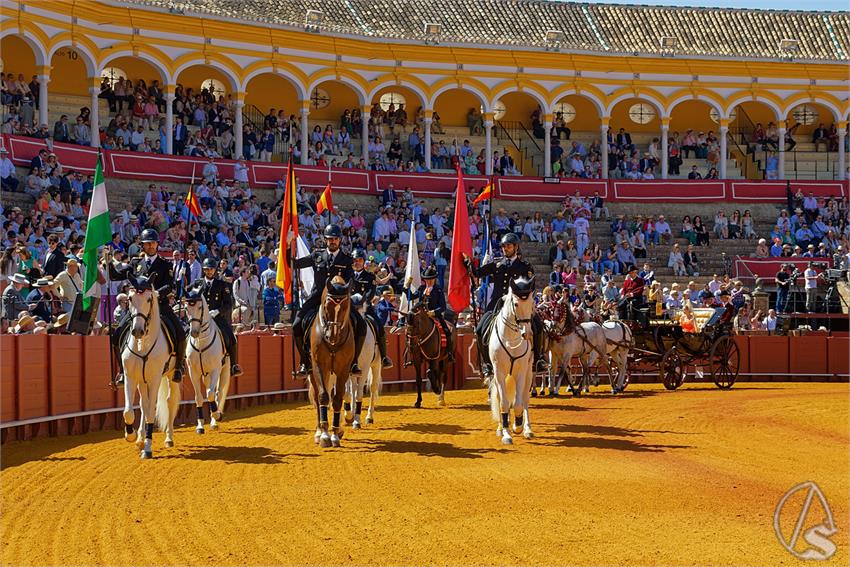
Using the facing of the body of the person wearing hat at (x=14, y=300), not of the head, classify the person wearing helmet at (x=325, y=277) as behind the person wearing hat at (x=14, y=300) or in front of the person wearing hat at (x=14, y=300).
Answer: in front

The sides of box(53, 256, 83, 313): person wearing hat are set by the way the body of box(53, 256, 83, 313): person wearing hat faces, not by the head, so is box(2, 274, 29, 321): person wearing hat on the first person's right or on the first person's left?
on the first person's right

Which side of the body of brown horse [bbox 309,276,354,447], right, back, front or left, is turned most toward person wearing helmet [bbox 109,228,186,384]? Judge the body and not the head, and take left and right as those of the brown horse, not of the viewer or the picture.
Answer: right

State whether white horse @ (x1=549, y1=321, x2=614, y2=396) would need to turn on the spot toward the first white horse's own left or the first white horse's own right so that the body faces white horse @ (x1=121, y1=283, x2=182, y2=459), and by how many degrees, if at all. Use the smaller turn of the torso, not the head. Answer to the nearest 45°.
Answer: approximately 45° to the first white horse's own left

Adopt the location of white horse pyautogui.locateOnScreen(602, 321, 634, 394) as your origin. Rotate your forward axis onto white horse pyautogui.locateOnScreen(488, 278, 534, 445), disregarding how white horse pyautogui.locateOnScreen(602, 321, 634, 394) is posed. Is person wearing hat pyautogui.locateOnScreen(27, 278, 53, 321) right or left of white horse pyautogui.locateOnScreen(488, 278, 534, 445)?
right

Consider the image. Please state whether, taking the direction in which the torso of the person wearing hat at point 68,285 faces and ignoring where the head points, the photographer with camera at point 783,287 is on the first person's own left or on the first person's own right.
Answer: on the first person's own left

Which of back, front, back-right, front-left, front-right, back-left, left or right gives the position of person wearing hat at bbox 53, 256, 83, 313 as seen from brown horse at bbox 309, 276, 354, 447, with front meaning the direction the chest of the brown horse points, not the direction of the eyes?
back-right

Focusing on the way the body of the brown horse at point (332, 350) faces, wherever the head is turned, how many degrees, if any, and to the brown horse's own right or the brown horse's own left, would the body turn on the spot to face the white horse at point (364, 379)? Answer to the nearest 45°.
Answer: approximately 180°

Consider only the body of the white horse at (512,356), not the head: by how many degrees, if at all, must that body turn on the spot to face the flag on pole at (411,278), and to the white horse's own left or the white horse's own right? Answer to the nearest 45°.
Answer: approximately 180°

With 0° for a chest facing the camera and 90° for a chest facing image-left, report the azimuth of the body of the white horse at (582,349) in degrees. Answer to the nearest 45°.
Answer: approximately 90°
